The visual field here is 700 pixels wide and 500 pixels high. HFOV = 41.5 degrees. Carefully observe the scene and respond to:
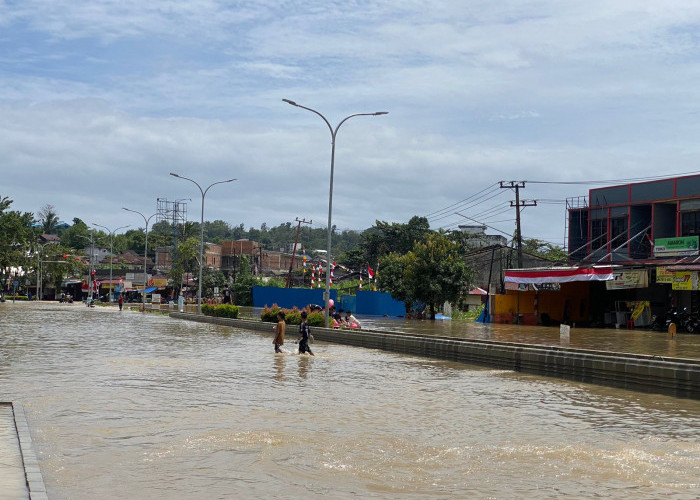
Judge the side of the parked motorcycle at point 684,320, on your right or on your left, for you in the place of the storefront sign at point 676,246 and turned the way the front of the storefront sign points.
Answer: on your left

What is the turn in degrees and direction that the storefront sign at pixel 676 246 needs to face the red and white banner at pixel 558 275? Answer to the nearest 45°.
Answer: approximately 45° to its right

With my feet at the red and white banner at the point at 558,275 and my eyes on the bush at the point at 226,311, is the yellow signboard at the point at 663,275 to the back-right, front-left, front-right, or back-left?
back-left

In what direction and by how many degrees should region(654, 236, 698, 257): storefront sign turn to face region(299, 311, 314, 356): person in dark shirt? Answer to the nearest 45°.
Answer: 0° — it already faces them

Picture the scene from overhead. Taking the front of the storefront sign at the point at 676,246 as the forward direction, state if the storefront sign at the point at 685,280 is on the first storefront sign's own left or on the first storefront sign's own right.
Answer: on the first storefront sign's own left

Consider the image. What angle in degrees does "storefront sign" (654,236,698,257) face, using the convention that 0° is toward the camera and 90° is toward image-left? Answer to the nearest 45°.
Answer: approximately 45°

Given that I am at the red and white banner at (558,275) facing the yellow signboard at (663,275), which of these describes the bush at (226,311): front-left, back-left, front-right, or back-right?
back-right

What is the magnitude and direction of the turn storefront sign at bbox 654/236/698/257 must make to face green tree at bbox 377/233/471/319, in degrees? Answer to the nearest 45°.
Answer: approximately 90° to its right
